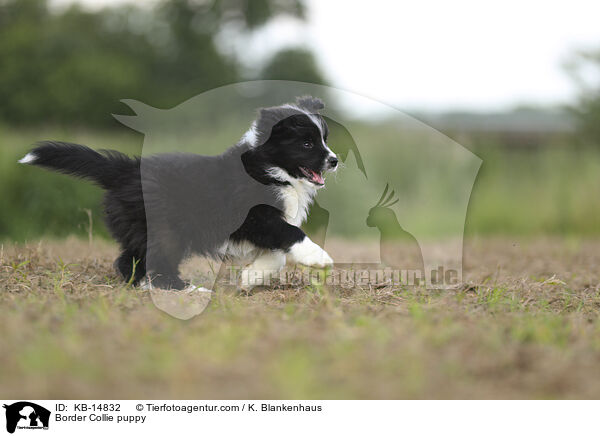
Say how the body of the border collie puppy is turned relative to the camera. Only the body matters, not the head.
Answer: to the viewer's right
